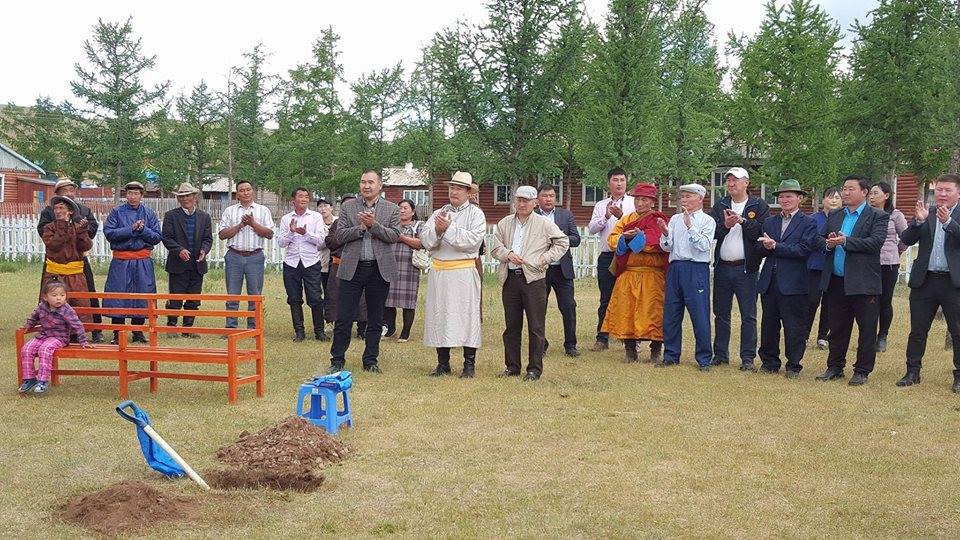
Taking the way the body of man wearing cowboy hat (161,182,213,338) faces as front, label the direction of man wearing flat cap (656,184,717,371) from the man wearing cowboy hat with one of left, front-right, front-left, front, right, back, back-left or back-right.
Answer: front-left

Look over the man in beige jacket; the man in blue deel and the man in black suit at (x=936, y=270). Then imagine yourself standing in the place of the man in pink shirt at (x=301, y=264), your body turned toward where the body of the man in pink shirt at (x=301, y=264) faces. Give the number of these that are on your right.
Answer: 1

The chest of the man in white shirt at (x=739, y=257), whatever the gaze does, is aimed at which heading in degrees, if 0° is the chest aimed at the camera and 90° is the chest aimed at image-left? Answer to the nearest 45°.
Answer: approximately 45°

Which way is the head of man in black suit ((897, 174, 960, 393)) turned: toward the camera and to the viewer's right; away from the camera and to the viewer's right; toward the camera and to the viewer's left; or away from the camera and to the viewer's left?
toward the camera and to the viewer's left

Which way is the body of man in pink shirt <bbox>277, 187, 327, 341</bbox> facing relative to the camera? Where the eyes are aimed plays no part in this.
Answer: toward the camera

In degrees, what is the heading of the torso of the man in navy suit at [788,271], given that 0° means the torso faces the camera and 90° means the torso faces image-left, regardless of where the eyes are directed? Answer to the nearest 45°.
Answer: approximately 45°

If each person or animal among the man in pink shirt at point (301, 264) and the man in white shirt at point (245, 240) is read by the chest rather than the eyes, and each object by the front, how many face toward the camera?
2

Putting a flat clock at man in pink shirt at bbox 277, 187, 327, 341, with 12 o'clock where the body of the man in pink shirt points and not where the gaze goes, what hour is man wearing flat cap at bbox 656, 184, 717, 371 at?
The man wearing flat cap is roughly at 10 o'clock from the man in pink shirt.

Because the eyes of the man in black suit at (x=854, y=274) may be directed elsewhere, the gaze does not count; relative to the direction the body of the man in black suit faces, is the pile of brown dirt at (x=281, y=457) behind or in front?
in front

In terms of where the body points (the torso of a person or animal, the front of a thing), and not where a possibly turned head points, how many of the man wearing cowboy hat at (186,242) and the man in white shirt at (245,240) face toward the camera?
2

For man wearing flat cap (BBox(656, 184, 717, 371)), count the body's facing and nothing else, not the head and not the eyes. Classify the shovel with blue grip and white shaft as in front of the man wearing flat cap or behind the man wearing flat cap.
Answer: in front

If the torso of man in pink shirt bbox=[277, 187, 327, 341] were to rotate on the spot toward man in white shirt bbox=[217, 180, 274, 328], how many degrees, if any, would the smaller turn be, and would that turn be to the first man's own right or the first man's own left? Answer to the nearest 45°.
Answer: approximately 90° to the first man's own right

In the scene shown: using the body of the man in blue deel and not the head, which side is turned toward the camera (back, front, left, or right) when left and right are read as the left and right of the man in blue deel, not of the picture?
front

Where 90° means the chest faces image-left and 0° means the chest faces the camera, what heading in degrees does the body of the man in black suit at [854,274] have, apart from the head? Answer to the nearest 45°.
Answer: approximately 45°
